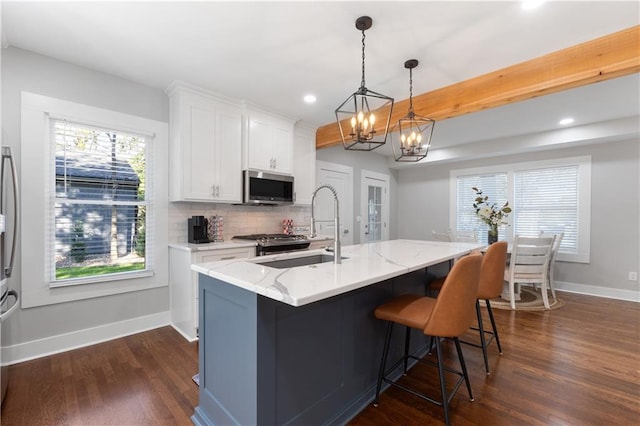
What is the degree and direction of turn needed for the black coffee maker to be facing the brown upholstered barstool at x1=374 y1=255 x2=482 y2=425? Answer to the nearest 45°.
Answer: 0° — it already faces it

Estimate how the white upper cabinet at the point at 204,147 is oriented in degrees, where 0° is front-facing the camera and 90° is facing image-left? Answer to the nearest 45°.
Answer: approximately 315°

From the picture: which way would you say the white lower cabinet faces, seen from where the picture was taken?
facing the viewer and to the right of the viewer

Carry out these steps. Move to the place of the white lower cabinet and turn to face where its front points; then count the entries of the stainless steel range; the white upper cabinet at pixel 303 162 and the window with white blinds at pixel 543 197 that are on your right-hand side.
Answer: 0

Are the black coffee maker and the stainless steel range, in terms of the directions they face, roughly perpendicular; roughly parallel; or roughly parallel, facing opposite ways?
roughly parallel

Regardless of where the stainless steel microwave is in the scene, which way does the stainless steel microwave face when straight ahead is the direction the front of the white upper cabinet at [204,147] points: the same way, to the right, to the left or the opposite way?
the same way

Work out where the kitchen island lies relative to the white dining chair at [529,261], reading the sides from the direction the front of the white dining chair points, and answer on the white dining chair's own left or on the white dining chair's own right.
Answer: on the white dining chair's own left

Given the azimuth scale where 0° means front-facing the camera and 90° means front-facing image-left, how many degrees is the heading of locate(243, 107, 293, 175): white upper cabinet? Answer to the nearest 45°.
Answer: approximately 315°

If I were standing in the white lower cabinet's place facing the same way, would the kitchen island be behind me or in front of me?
in front

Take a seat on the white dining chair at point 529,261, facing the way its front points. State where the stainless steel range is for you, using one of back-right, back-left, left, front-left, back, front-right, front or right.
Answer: left

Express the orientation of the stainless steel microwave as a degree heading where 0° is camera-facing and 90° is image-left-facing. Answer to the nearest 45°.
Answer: approximately 315°

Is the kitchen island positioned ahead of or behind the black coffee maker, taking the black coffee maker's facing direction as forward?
ahead

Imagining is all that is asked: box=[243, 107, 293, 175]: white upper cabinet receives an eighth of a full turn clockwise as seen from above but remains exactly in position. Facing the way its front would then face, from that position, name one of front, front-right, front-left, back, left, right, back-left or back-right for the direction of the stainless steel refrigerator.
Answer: front-right

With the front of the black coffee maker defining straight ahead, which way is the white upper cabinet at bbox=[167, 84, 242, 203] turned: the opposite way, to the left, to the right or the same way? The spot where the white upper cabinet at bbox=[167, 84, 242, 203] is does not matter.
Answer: the same way

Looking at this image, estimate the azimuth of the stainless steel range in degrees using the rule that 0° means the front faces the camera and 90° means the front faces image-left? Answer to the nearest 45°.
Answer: approximately 315°

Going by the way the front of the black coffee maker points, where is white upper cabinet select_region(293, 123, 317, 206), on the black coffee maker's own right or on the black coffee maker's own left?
on the black coffee maker's own left

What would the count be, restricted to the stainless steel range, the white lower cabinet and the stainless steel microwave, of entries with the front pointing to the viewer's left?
0
